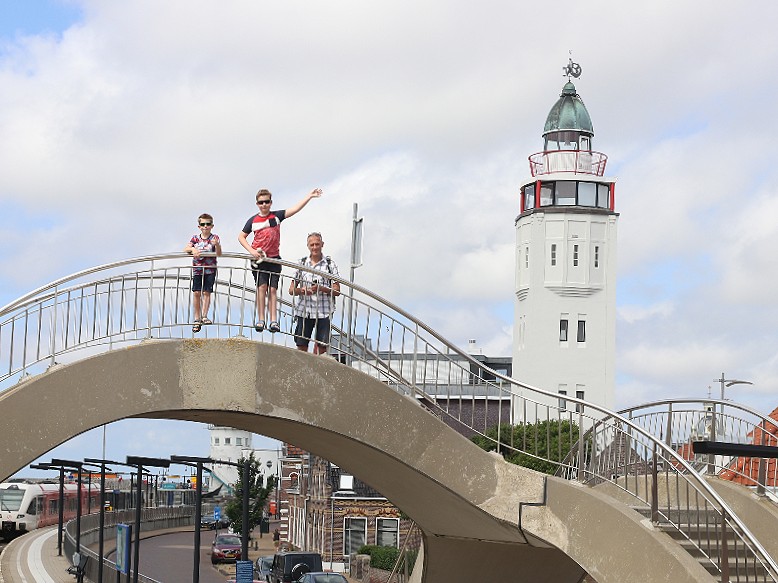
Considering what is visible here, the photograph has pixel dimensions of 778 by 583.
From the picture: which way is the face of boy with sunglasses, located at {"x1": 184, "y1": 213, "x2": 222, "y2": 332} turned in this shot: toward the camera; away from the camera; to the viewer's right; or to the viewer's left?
toward the camera

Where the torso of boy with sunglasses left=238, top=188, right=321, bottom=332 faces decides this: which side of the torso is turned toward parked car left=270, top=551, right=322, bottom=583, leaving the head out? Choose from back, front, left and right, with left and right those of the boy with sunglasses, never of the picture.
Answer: back

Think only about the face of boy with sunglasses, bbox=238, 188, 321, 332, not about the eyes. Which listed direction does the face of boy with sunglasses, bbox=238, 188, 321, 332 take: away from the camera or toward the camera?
toward the camera

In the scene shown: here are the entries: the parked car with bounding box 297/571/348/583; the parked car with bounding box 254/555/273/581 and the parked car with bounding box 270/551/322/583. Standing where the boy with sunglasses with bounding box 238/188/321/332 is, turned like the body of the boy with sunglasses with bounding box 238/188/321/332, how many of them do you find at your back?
3

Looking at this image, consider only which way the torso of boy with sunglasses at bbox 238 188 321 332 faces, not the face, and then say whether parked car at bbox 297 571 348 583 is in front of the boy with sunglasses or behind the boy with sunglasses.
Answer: behind

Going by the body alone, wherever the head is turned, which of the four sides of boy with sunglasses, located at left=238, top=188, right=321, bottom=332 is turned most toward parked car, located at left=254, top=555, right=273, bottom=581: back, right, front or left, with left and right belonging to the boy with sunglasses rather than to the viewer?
back

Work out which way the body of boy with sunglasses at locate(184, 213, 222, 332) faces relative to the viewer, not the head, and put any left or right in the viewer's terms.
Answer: facing the viewer

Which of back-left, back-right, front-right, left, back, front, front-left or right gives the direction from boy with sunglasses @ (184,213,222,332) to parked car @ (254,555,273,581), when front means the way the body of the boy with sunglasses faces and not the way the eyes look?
back

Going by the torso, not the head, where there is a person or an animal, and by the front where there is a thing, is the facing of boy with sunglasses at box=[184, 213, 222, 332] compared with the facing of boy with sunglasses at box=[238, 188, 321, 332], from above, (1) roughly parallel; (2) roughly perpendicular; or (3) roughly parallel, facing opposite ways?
roughly parallel

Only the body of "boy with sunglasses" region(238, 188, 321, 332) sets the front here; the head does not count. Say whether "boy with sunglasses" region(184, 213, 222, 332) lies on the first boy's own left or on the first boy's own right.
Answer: on the first boy's own right

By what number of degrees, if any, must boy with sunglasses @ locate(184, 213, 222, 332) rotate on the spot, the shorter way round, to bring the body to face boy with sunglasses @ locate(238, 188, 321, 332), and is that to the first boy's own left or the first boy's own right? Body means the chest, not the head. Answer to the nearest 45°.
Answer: approximately 90° to the first boy's own left

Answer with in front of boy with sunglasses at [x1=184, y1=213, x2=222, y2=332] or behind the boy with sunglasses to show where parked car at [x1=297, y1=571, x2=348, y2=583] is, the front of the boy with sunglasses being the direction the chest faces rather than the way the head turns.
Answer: behind

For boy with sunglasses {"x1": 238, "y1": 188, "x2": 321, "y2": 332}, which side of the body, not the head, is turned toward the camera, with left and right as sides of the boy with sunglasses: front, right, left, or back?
front

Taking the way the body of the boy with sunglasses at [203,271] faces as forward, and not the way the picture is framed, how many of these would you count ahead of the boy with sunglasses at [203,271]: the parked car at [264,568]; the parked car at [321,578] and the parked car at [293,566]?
0
